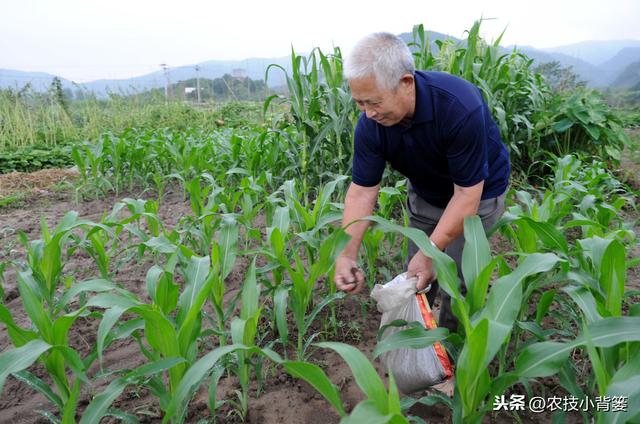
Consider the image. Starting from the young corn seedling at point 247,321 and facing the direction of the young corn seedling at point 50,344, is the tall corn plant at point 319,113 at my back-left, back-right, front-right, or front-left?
back-right

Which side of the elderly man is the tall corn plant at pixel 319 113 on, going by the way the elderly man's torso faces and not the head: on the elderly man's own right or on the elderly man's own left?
on the elderly man's own right

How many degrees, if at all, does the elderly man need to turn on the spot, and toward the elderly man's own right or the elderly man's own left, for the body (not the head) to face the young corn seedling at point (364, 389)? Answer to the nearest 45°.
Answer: approximately 45° to the elderly man's own left

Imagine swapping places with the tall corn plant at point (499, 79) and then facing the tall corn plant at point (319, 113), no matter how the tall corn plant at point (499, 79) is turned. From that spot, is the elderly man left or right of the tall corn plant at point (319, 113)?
left

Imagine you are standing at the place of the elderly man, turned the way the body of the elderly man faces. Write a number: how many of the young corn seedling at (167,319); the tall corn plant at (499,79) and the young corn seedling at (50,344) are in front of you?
2

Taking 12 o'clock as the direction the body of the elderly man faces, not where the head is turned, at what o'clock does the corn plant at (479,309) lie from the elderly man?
The corn plant is roughly at 10 o'clock from the elderly man.

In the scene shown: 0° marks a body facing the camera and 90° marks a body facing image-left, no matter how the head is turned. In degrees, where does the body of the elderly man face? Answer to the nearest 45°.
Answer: approximately 45°

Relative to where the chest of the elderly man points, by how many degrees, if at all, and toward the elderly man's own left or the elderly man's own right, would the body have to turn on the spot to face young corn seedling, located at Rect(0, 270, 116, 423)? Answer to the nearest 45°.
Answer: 0° — they already face it

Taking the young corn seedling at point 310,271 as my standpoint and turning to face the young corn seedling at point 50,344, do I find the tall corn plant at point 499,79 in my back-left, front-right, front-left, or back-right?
back-right

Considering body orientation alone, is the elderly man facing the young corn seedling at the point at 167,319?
yes

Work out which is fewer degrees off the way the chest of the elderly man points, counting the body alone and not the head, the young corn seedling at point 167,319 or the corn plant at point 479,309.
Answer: the young corn seedling

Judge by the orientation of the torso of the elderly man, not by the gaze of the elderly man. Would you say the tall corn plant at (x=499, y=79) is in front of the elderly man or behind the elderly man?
behind
